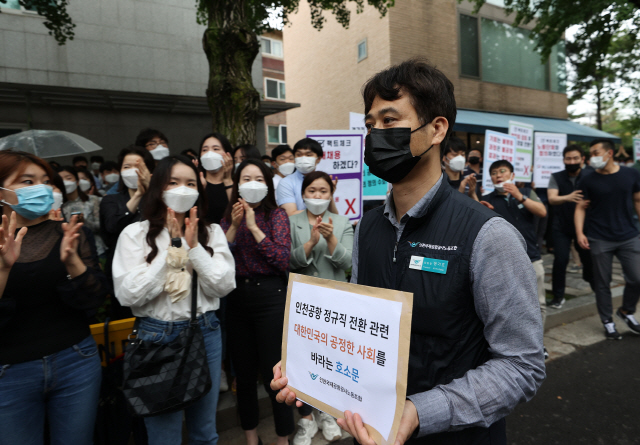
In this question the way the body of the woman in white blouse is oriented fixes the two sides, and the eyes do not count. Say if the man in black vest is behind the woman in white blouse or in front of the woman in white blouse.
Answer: in front

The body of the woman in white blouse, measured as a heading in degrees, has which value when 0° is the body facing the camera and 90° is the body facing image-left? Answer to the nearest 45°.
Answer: approximately 0°

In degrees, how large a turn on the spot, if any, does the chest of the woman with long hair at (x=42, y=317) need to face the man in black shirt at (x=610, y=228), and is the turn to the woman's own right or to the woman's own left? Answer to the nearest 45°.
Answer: approximately 90° to the woman's own left

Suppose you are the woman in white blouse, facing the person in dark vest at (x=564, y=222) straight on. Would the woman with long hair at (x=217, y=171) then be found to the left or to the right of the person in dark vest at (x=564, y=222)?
left

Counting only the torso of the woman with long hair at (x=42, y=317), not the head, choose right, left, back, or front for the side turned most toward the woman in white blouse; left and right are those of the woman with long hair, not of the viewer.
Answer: left

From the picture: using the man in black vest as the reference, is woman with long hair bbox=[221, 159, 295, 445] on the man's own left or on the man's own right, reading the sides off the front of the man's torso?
on the man's own right

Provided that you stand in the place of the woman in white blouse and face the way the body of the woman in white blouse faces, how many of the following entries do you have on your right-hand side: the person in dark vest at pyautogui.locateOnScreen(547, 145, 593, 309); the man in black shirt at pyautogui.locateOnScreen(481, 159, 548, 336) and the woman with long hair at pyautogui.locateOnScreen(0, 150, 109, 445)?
1

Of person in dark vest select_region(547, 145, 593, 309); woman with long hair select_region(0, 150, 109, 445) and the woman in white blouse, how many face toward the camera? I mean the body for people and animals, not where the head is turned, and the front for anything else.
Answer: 3

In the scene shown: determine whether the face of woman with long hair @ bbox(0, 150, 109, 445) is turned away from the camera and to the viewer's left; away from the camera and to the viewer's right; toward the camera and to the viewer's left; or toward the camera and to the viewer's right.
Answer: toward the camera and to the viewer's right

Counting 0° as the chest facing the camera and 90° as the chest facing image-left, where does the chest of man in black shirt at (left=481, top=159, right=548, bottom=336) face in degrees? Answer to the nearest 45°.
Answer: approximately 45°
